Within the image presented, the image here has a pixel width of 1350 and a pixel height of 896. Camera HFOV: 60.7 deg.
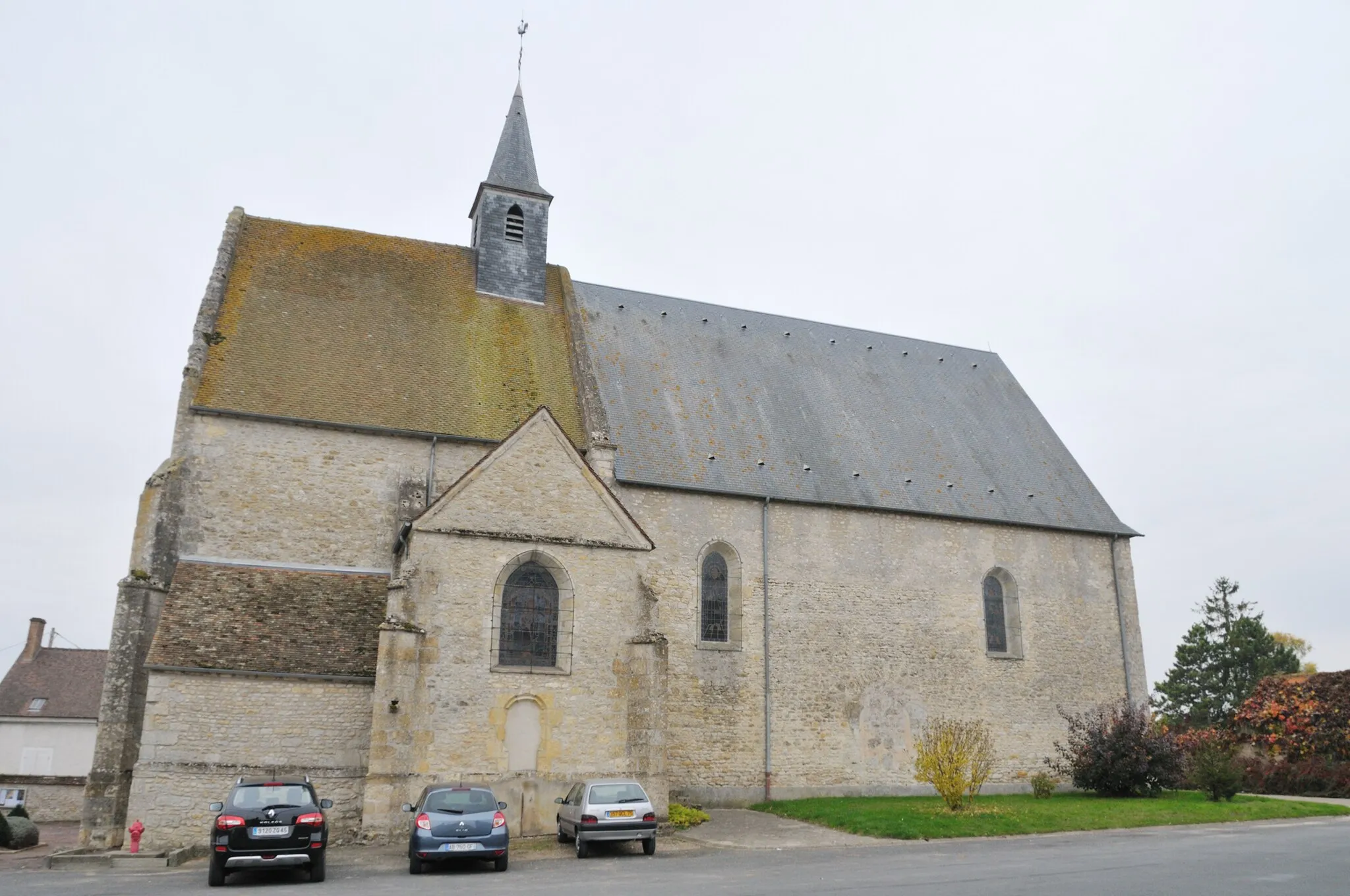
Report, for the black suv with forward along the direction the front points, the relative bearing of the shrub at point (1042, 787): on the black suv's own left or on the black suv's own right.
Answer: on the black suv's own right

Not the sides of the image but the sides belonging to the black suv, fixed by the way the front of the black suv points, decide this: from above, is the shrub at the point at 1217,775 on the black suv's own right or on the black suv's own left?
on the black suv's own right

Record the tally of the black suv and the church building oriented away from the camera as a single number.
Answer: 1

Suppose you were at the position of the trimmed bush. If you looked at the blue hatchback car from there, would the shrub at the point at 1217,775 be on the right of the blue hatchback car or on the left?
left

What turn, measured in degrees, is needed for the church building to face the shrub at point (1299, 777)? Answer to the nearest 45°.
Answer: approximately 90° to its left

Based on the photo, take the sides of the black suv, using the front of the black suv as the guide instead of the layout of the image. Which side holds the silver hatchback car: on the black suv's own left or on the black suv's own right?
on the black suv's own right

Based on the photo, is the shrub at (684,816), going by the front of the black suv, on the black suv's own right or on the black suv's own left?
on the black suv's own right

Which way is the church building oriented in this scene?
to the viewer's left

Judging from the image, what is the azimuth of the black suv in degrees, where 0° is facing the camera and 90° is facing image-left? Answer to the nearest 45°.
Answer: approximately 180°

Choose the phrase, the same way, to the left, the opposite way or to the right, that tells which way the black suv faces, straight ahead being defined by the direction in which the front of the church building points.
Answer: the opposite way

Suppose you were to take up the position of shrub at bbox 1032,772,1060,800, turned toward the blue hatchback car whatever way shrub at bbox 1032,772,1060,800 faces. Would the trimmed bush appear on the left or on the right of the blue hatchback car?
right

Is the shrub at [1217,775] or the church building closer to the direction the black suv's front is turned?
the church building
